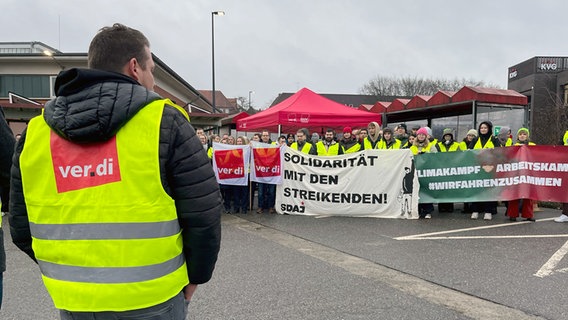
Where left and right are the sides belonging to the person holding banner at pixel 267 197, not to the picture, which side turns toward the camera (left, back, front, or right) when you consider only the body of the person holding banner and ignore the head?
front

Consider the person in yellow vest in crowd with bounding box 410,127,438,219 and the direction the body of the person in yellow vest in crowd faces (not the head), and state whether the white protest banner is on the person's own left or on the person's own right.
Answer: on the person's own right

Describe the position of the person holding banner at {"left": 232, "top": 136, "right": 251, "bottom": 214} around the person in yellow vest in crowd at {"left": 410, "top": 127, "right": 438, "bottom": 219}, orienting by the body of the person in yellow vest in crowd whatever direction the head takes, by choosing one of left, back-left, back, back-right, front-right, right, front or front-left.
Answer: right

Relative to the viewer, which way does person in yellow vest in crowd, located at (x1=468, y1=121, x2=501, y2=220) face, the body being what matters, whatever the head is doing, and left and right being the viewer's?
facing the viewer

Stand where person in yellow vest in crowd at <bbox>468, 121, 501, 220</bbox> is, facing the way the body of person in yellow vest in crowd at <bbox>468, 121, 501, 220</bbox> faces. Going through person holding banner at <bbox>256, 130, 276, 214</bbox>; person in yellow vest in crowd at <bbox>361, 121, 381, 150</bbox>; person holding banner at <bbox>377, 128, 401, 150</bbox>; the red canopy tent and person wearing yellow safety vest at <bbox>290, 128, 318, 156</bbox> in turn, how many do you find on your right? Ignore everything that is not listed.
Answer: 5

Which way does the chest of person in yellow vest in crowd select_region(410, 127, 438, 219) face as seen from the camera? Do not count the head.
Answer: toward the camera

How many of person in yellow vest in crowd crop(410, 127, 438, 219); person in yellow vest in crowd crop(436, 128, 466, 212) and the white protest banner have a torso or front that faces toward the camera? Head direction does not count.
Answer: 3

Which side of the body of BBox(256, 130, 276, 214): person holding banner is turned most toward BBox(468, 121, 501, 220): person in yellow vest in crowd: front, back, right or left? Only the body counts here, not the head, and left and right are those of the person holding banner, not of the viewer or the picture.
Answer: left

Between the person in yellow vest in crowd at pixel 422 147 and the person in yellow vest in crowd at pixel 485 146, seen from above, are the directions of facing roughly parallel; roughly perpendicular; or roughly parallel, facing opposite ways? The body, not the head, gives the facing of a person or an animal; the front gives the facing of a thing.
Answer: roughly parallel

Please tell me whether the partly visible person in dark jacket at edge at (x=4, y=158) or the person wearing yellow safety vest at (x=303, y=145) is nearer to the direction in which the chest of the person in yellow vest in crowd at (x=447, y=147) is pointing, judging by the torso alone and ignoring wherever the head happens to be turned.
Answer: the partly visible person in dark jacket at edge

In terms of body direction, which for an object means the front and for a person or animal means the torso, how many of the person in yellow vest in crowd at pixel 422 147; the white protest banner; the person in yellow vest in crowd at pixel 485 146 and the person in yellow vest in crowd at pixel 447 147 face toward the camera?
4

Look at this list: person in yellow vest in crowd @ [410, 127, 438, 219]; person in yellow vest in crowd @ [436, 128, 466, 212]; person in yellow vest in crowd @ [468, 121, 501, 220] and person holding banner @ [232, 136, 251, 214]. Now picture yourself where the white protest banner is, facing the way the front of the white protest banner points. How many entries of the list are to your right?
1

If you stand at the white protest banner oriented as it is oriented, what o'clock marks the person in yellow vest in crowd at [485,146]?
The person in yellow vest in crowd is roughly at 9 o'clock from the white protest banner.

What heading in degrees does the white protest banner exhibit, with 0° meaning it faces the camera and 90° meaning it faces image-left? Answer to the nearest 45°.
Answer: approximately 0°

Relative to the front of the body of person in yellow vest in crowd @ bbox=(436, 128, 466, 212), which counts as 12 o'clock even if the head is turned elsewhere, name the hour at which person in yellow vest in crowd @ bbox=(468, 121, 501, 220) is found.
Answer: person in yellow vest in crowd @ bbox=(468, 121, 501, 220) is roughly at 10 o'clock from person in yellow vest in crowd @ bbox=(436, 128, 466, 212).
